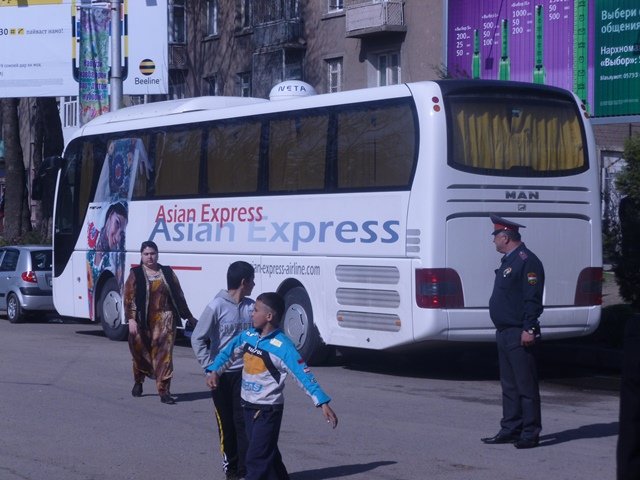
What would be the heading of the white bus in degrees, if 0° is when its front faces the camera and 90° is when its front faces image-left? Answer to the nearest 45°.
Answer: approximately 135°

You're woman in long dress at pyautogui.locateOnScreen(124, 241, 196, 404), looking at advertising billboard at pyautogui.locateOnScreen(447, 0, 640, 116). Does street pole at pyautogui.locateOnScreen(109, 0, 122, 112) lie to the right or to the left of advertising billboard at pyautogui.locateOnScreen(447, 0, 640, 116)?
left

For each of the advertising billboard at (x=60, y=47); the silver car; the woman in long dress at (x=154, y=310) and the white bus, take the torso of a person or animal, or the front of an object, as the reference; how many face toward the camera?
2

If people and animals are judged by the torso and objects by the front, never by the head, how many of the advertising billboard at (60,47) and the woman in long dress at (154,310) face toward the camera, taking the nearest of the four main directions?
2

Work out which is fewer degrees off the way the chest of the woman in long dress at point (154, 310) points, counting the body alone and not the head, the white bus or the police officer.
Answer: the police officer

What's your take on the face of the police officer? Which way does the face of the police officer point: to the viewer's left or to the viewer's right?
to the viewer's left

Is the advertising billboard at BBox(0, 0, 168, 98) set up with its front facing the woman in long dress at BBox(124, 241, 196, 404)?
yes
